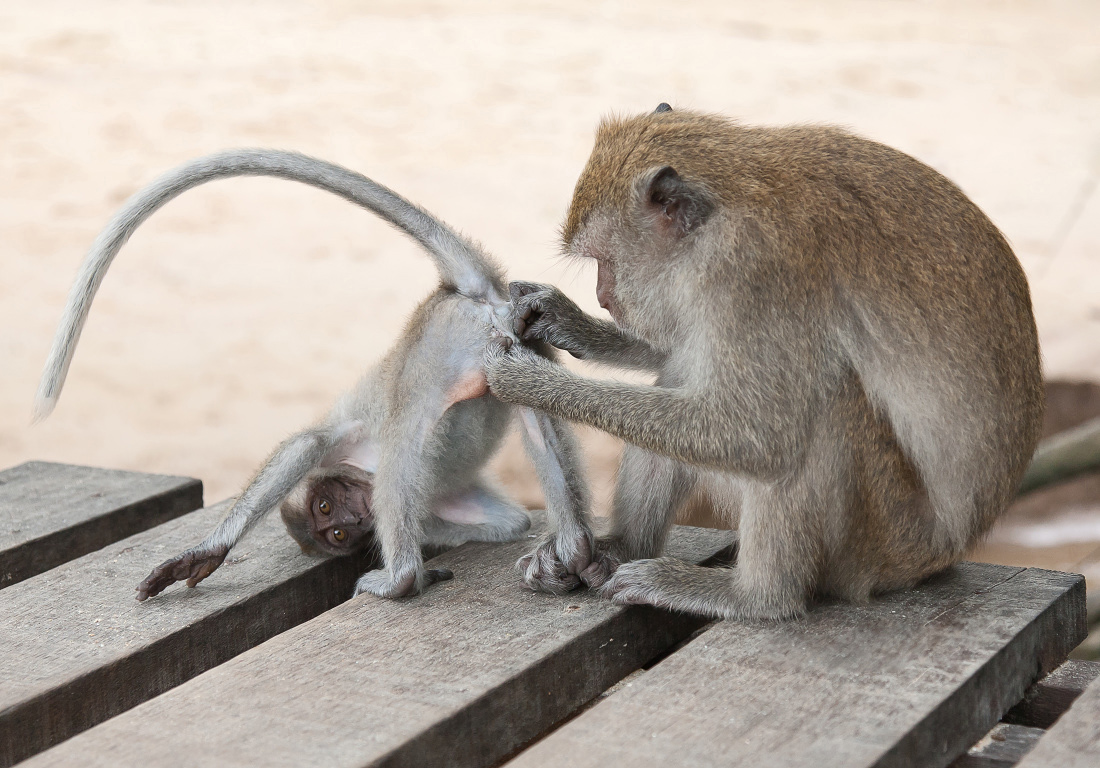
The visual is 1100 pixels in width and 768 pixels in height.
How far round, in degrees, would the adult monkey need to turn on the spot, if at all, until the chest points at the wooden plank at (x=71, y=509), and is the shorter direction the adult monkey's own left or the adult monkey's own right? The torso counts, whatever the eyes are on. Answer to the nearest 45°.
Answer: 0° — it already faces it

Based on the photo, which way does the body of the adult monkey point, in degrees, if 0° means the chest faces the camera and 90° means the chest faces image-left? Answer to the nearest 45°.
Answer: approximately 90°

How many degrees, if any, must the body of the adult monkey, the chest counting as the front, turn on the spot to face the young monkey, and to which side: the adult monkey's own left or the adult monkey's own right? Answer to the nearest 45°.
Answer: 0° — it already faces it
